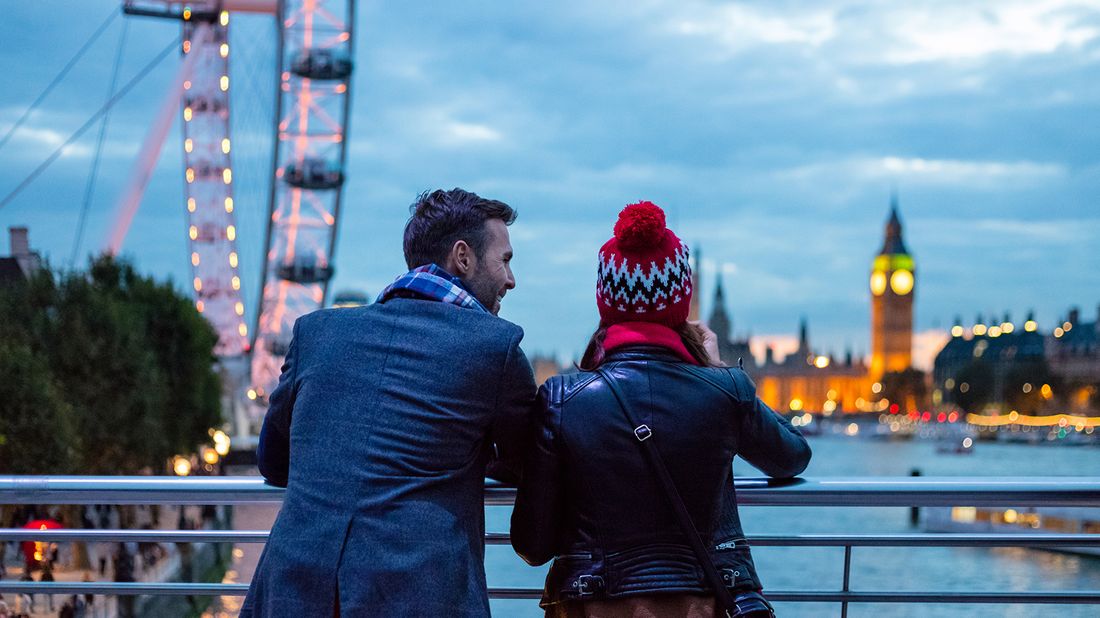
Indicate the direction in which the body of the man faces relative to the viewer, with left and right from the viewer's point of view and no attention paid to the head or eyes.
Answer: facing away from the viewer

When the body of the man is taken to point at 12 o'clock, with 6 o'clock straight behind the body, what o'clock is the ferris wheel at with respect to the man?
The ferris wheel is roughly at 12 o'clock from the man.

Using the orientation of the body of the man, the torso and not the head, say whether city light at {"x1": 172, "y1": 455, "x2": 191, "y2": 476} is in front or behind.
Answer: in front

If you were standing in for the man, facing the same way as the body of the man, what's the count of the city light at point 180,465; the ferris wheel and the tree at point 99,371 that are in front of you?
3

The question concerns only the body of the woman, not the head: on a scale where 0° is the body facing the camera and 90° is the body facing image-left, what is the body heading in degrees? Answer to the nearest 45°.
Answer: approximately 180°

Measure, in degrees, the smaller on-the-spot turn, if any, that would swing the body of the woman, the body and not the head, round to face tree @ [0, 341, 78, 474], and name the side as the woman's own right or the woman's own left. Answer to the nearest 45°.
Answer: approximately 45° to the woman's own left

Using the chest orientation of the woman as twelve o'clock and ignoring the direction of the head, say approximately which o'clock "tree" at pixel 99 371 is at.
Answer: The tree is roughly at 11 o'clock from the woman.

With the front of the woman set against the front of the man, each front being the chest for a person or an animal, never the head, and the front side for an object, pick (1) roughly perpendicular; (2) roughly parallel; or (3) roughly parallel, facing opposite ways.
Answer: roughly parallel

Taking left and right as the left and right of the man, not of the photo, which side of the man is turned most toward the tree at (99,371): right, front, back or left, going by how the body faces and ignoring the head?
front

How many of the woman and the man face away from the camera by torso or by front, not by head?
2

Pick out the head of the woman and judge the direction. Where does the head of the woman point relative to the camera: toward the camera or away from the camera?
away from the camera

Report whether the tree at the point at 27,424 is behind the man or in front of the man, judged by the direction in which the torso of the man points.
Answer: in front

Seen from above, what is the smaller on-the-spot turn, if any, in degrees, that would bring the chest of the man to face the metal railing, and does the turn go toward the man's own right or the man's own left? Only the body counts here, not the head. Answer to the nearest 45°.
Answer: approximately 45° to the man's own right

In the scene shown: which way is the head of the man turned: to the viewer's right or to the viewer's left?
to the viewer's right
